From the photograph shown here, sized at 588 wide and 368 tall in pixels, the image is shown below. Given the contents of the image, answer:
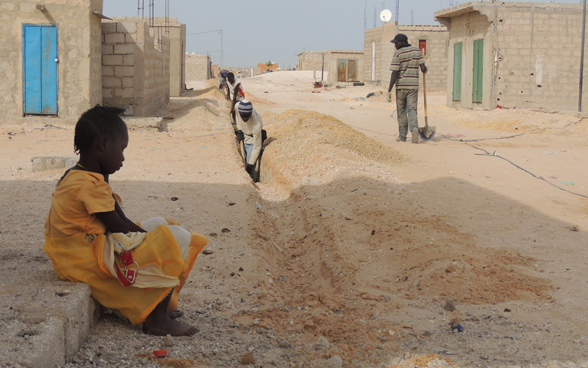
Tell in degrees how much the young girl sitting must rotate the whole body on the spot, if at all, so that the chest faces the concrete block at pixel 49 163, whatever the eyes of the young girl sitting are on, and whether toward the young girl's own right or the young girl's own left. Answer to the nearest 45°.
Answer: approximately 90° to the young girl's own left

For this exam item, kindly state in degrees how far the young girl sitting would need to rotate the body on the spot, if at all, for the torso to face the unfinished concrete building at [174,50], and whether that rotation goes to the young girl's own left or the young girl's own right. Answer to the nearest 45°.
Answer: approximately 90° to the young girl's own left

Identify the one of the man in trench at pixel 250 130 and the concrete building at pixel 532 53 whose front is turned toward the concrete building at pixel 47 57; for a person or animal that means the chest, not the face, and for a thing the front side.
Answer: the concrete building at pixel 532 53

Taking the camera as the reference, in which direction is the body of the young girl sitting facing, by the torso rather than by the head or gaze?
to the viewer's right

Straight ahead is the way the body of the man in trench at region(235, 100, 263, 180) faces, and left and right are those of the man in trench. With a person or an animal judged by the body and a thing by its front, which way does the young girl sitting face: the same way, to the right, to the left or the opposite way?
to the left

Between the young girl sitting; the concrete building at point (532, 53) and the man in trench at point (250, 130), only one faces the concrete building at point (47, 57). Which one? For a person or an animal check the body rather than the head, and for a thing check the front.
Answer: the concrete building at point (532, 53)

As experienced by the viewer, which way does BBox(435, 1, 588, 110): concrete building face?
facing the viewer and to the left of the viewer

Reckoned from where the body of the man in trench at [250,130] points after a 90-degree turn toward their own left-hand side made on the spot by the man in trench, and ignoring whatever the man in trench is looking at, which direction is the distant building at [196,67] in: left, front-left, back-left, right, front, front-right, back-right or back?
left
